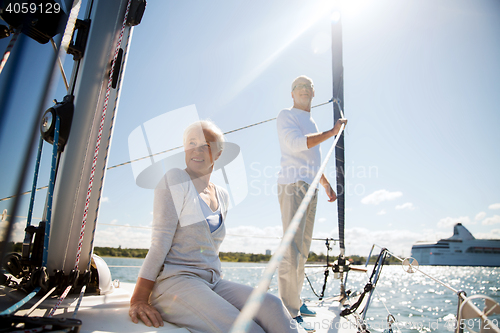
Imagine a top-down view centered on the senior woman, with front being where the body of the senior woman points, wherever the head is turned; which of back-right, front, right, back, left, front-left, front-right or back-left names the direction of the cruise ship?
left

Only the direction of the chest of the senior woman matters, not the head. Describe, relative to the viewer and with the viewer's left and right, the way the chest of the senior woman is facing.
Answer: facing the viewer and to the right of the viewer
